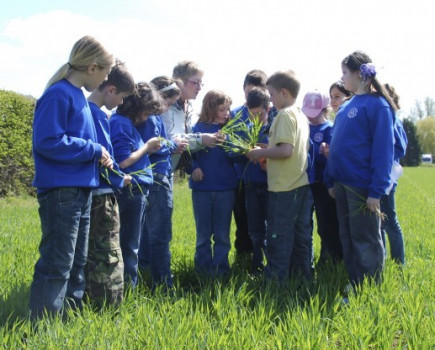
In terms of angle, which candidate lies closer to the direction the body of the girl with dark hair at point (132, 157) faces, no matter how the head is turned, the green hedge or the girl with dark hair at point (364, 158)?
the girl with dark hair

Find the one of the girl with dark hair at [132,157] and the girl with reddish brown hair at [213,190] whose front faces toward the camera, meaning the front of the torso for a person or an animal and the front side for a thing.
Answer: the girl with reddish brown hair at [213,190]

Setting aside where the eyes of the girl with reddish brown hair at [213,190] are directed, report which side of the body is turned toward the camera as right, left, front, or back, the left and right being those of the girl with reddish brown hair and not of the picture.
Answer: front

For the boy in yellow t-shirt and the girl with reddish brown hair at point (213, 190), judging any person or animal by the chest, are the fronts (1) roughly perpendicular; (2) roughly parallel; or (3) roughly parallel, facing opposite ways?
roughly perpendicular

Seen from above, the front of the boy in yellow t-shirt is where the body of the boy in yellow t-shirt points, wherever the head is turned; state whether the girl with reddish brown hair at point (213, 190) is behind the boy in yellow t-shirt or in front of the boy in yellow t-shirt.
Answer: in front

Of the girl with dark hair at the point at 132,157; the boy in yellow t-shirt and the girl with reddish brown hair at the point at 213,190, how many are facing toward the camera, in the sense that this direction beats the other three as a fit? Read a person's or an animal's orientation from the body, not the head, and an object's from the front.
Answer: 1

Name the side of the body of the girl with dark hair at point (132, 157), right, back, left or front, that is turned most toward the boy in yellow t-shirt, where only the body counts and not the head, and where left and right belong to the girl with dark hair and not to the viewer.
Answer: front

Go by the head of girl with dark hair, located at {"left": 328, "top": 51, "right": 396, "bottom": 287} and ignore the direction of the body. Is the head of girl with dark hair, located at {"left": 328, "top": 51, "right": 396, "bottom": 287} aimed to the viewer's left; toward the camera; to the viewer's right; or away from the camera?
to the viewer's left

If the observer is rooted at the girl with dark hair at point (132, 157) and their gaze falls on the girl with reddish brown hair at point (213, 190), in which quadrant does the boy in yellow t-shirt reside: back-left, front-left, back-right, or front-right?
front-right

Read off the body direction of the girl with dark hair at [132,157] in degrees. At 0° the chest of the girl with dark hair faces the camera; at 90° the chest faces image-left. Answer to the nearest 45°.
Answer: approximately 270°

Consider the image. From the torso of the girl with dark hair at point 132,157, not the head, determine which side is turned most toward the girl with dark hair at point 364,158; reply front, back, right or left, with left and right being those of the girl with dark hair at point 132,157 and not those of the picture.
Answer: front

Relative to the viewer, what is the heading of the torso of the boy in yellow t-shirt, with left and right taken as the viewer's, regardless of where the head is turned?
facing to the left of the viewer

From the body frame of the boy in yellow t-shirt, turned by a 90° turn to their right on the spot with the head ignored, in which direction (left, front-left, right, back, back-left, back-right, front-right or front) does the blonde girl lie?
back-left

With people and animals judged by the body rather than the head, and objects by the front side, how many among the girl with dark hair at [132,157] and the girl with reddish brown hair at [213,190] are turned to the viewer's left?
0
